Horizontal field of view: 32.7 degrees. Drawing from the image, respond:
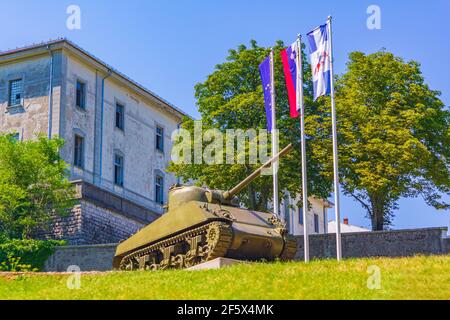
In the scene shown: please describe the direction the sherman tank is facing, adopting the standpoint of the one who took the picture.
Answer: facing the viewer and to the right of the viewer

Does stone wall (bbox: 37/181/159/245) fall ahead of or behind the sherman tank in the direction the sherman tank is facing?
behind

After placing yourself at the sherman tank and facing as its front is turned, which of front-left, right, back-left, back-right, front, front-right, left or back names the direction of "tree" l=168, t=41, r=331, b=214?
back-left

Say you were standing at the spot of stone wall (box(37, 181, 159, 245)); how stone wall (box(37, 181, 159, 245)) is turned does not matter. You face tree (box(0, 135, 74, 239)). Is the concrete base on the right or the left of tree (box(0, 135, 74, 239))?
left

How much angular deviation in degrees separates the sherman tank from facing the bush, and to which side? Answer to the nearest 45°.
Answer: approximately 180°

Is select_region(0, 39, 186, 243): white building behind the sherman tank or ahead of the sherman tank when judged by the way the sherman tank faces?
behind

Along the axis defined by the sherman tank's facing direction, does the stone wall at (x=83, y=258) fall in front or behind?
behind
